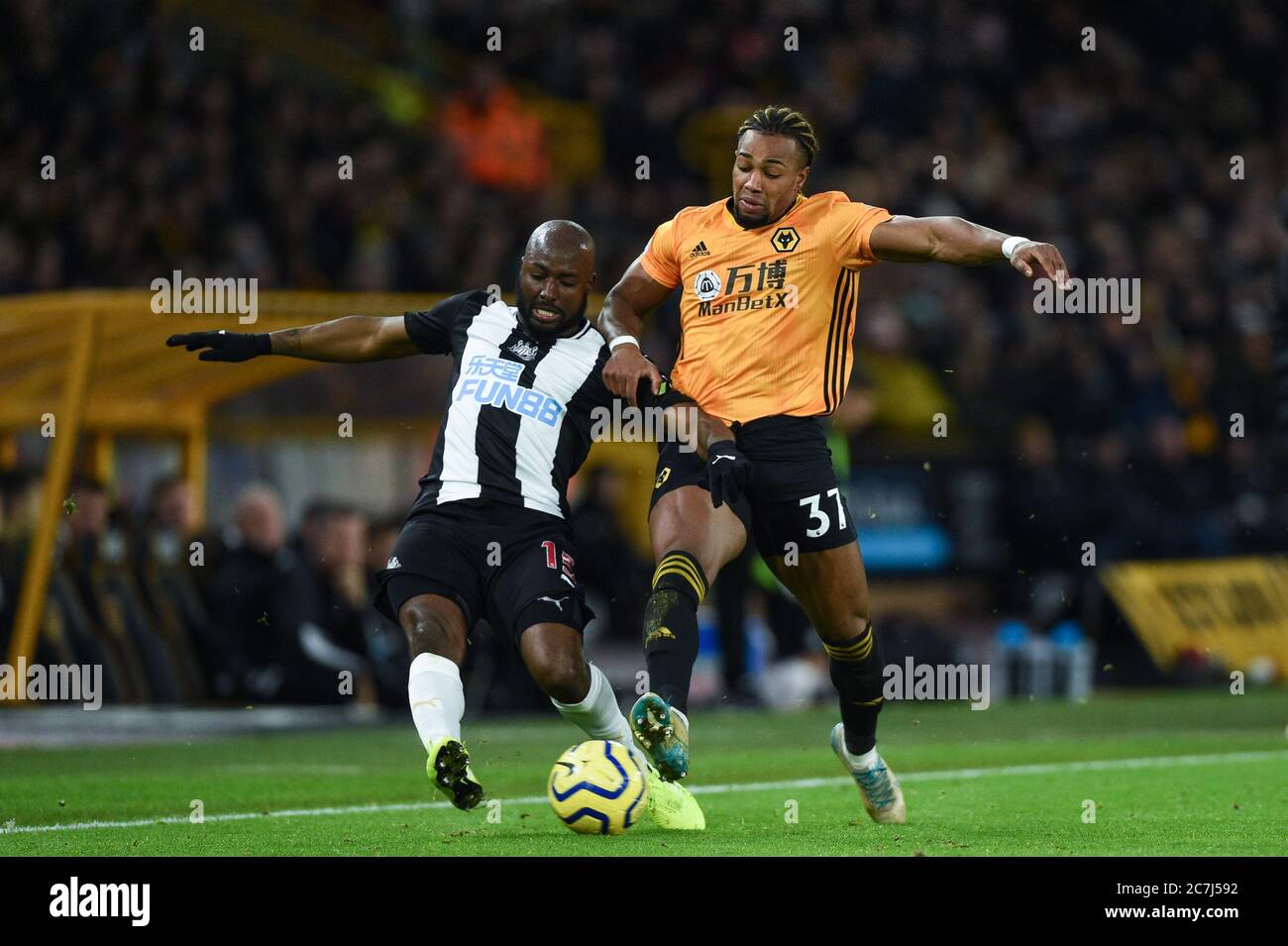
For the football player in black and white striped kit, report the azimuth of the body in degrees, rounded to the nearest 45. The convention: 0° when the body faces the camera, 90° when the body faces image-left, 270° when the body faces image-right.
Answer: approximately 0°

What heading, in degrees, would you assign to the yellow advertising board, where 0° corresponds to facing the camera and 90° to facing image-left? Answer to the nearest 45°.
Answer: approximately 0°

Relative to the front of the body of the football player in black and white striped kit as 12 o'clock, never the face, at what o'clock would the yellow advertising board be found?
The yellow advertising board is roughly at 7 o'clock from the football player in black and white striped kit.

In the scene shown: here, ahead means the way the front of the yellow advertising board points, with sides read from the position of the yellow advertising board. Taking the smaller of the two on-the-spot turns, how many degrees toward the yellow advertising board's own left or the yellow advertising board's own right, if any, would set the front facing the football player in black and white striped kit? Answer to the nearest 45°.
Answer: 0° — it already faces them

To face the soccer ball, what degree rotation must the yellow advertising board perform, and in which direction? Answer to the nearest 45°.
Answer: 0° — it already faces it

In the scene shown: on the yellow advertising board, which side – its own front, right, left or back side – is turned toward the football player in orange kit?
front

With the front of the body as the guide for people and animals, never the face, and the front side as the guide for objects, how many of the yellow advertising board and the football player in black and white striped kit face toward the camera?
2

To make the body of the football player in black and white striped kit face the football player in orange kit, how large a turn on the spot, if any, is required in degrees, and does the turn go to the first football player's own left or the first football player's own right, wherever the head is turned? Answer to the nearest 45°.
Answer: approximately 90° to the first football player's own left
